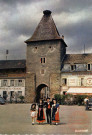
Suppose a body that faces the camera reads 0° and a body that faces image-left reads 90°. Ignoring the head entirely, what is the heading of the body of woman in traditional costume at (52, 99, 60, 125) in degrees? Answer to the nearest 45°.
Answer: approximately 45°
